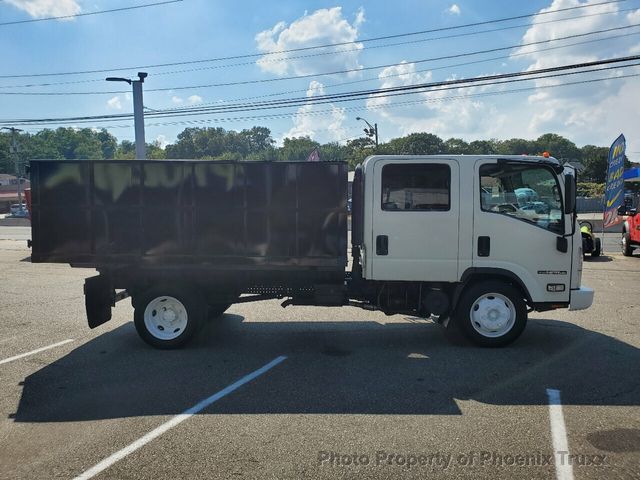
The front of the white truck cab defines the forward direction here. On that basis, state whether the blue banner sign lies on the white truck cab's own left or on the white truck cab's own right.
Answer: on the white truck cab's own left

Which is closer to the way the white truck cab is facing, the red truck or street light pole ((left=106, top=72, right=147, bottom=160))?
the red truck

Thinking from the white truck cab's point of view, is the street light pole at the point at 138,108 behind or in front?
behind

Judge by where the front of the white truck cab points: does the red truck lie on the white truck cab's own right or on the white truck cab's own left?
on the white truck cab's own left

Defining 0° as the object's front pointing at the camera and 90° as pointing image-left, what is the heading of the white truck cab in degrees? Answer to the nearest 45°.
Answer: approximately 270°
